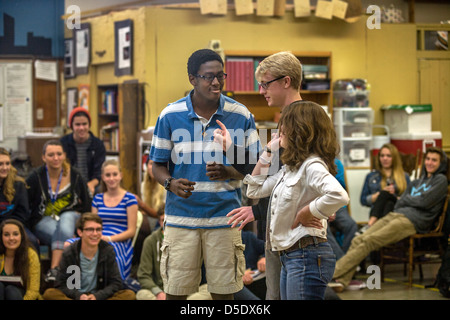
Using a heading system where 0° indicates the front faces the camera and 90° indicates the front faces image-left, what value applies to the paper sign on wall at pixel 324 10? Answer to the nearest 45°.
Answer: approximately 0°

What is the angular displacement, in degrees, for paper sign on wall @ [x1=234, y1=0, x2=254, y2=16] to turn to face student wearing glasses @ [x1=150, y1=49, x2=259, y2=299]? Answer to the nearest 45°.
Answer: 0° — it already faces them

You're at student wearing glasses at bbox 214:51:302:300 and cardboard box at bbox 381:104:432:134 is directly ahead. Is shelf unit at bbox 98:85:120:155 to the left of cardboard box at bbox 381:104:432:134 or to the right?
left

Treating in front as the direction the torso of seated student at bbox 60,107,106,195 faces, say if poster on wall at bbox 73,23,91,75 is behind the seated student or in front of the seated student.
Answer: behind

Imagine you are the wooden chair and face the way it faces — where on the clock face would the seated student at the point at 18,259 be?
The seated student is roughly at 12 o'clock from the wooden chair.
